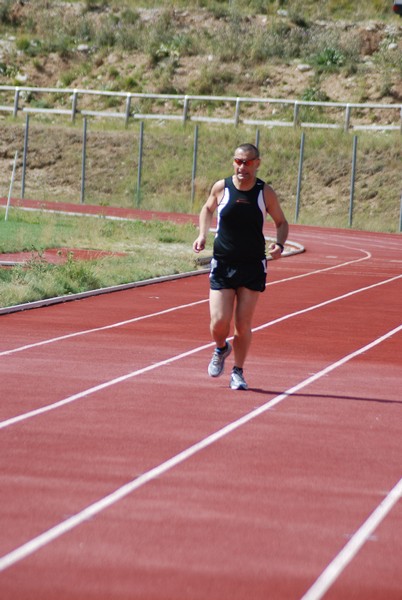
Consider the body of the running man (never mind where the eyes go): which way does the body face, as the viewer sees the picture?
toward the camera
